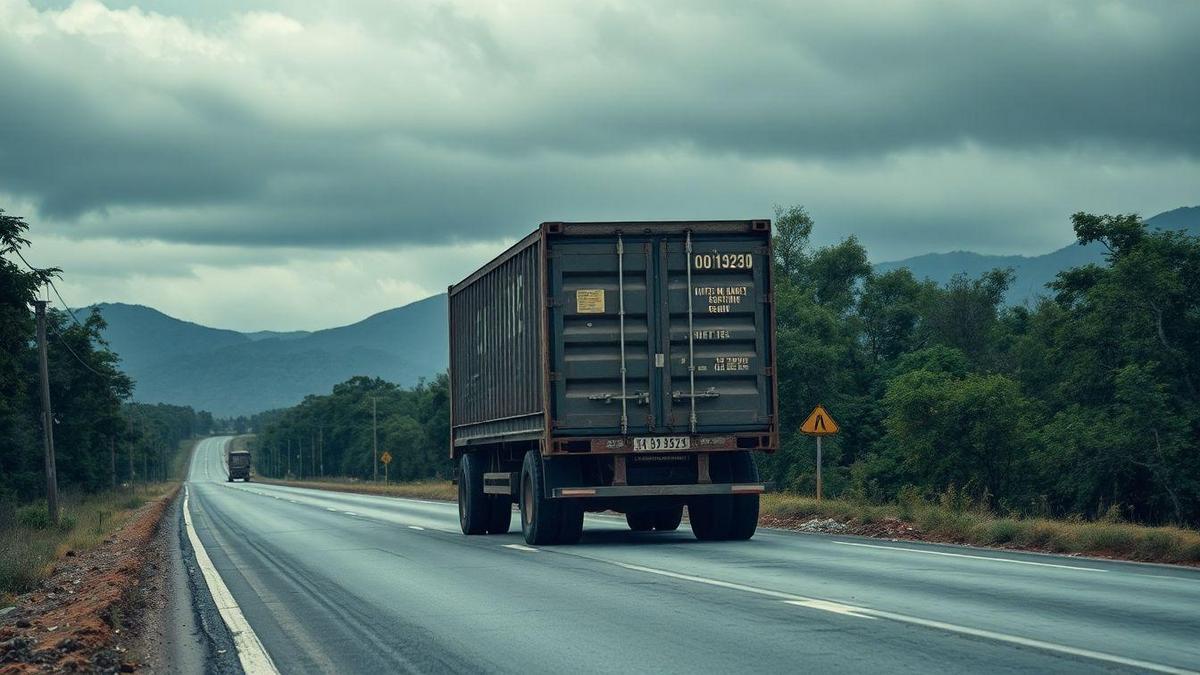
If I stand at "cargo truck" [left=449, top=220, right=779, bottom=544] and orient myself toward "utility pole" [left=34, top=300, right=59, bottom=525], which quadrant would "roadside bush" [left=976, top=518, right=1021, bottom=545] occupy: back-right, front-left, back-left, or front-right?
back-right

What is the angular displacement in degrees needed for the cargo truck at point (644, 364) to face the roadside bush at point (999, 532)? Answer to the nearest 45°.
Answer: approximately 90° to its right

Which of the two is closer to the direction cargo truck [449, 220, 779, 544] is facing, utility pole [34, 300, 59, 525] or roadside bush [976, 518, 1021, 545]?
the utility pole

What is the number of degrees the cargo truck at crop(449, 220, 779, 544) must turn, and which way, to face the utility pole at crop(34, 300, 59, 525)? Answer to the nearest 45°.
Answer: approximately 45° to its left

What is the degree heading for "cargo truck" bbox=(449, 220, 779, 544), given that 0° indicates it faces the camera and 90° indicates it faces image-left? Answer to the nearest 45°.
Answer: approximately 180°

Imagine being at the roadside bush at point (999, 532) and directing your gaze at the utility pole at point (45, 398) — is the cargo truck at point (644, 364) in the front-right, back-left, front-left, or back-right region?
front-left
